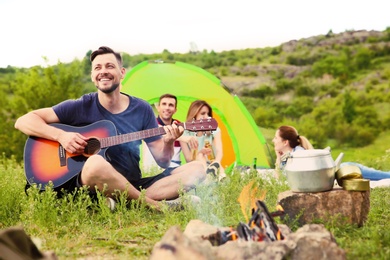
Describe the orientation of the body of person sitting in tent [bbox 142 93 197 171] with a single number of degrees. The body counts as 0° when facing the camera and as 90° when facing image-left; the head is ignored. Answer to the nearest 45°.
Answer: approximately 0°

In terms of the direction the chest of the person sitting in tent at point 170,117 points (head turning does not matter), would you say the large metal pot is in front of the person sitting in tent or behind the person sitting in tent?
in front

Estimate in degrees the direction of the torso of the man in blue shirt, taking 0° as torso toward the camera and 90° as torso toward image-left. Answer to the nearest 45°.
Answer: approximately 0°

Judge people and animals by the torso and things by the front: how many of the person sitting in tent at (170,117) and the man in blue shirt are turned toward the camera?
2

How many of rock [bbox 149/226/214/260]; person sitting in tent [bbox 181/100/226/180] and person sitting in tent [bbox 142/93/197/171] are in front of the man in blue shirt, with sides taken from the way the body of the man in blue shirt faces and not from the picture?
1

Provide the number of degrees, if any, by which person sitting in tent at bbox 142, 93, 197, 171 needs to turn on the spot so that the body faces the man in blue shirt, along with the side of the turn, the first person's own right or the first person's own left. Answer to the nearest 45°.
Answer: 0° — they already face them

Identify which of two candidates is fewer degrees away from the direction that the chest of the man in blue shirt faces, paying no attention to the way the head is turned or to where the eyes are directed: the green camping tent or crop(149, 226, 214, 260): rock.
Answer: the rock

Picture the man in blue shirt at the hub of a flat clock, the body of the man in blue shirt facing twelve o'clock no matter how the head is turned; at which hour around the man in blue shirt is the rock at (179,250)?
The rock is roughly at 12 o'clock from the man in blue shirt.

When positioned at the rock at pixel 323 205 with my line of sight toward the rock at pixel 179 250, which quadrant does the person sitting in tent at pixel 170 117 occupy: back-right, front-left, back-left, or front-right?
back-right

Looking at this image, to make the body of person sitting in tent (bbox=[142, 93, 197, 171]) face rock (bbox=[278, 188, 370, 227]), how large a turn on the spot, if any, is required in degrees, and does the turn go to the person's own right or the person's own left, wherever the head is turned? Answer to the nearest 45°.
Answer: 0° — they already face it

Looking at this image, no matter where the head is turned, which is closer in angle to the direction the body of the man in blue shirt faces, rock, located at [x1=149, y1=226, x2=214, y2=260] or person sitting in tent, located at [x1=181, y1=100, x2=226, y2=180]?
the rock

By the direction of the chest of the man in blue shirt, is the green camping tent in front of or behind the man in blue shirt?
behind
